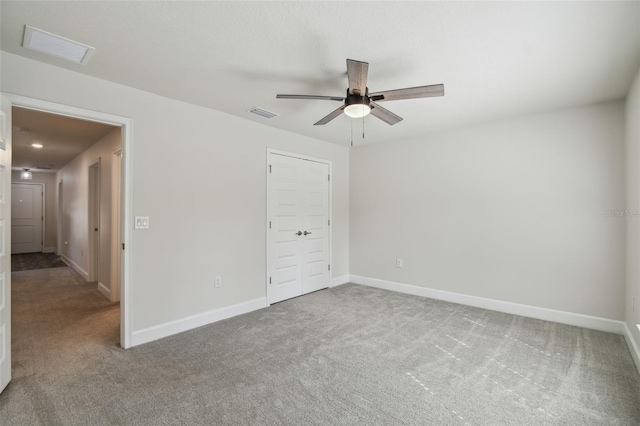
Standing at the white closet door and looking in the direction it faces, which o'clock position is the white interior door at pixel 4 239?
The white interior door is roughly at 3 o'clock from the white closet door.

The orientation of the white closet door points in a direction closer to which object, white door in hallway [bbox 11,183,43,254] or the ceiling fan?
the ceiling fan

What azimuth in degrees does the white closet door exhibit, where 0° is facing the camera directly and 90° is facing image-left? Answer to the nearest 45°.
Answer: approximately 315°

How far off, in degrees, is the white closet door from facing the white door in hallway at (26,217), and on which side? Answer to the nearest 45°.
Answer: approximately 180°

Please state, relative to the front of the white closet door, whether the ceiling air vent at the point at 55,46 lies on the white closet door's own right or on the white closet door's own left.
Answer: on the white closet door's own right

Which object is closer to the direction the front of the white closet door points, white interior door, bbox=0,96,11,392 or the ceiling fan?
the ceiling fan

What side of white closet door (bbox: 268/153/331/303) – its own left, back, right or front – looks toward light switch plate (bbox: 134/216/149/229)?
right
